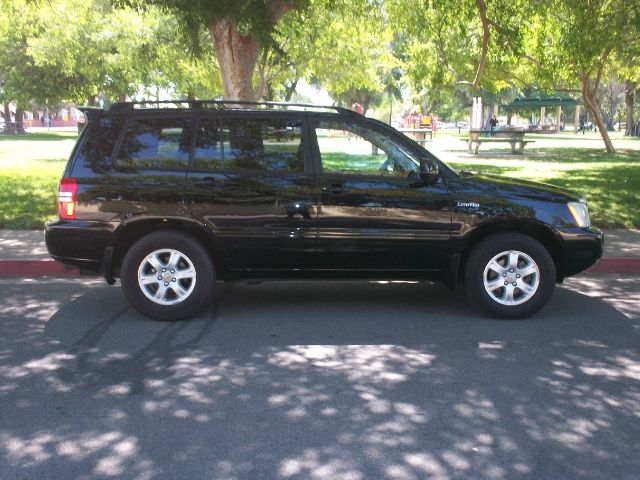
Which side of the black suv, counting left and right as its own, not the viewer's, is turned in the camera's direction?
right

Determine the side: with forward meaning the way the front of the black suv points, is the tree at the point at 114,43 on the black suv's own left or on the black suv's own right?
on the black suv's own left

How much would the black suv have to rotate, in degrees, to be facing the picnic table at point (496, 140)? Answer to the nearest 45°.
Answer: approximately 90° to its left

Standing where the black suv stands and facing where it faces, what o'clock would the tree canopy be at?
The tree canopy is roughly at 9 o'clock from the black suv.

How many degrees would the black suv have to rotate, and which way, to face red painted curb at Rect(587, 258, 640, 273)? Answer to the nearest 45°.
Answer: approximately 45° to its left

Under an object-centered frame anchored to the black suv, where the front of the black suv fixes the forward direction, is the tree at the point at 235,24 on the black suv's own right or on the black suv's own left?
on the black suv's own left
